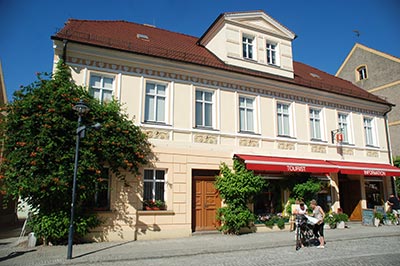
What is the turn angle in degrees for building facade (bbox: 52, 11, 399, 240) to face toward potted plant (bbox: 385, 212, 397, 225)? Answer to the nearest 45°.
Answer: approximately 45° to its left

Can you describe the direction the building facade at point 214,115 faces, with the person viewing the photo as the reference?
facing the viewer and to the right of the viewer

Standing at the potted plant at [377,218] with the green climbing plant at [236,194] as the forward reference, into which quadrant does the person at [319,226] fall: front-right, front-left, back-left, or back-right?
front-left

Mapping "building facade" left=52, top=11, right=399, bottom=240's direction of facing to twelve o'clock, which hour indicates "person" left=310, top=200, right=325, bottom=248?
The person is roughly at 12 o'clock from the building facade.

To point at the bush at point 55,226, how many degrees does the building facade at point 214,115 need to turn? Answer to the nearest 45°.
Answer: approximately 90° to its right

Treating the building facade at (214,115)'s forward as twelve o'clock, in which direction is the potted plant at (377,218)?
The potted plant is roughly at 10 o'clock from the building facade.

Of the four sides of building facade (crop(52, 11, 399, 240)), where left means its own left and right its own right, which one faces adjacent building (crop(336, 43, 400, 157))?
left
